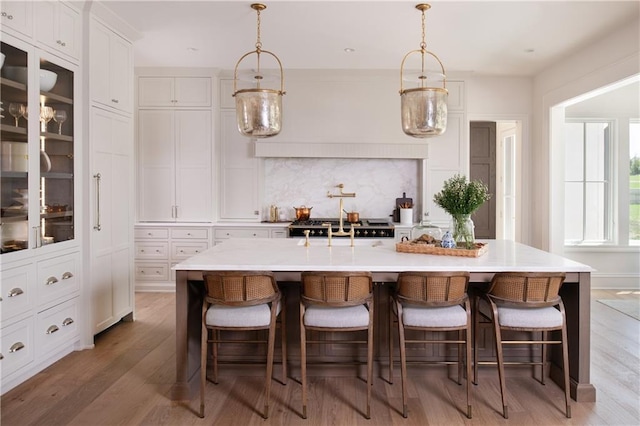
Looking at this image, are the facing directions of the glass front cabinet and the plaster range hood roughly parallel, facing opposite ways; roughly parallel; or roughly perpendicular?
roughly perpendicular

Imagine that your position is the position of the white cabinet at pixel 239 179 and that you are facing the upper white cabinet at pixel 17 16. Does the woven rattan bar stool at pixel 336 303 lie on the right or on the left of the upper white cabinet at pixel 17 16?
left

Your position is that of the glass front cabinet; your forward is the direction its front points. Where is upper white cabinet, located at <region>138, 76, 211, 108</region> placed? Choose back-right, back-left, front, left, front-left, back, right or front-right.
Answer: left

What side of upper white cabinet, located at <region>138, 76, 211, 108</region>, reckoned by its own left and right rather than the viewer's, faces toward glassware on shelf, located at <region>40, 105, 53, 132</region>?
front

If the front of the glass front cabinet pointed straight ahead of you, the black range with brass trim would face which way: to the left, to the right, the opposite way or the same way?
to the right

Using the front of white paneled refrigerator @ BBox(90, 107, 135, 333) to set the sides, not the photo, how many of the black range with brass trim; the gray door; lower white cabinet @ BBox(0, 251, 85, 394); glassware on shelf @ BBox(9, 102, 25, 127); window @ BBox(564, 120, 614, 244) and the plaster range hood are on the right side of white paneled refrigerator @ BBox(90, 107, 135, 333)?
2

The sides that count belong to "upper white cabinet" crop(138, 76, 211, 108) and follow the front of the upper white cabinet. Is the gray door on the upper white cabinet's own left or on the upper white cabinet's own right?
on the upper white cabinet's own left

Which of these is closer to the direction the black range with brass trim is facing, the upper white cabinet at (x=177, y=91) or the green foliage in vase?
the green foliage in vase

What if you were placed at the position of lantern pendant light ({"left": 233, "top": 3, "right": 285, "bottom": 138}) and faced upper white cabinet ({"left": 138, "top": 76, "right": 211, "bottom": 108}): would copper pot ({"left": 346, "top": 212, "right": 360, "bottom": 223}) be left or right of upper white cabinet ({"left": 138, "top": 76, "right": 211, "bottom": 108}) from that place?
right

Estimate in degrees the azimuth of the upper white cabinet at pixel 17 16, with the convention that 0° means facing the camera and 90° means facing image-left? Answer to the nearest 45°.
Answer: approximately 315°

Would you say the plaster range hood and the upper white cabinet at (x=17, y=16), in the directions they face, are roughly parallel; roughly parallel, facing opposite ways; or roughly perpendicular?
roughly perpendicular

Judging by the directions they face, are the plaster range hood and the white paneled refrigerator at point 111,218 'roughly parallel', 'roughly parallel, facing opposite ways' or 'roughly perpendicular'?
roughly perpendicular

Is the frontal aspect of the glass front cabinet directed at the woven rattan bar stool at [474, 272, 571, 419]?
yes

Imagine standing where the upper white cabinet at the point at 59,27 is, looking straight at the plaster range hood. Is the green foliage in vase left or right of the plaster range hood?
right
